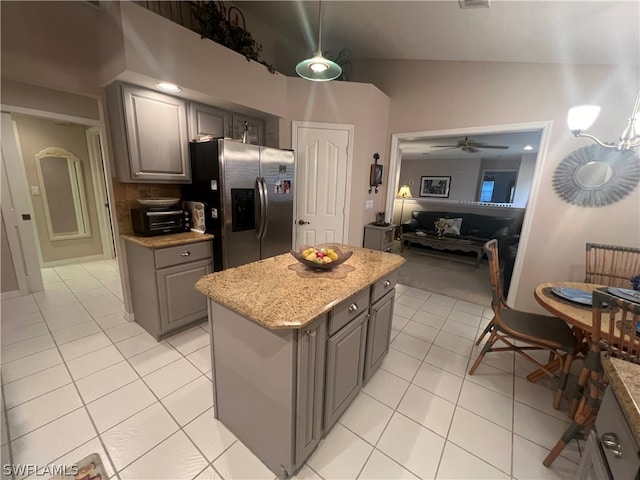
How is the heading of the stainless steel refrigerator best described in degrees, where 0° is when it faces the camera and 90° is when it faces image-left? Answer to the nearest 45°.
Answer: approximately 315°

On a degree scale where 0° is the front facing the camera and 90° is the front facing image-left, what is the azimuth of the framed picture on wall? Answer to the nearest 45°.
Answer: approximately 0°

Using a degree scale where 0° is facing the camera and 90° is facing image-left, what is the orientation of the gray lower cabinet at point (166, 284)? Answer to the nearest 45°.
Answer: approximately 315°

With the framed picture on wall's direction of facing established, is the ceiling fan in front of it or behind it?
in front

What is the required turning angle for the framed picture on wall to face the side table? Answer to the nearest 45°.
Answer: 0° — it already faces it

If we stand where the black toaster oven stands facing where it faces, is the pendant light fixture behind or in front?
in front

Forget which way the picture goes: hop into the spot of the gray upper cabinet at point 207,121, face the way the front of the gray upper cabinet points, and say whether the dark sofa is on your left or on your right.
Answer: on your left
